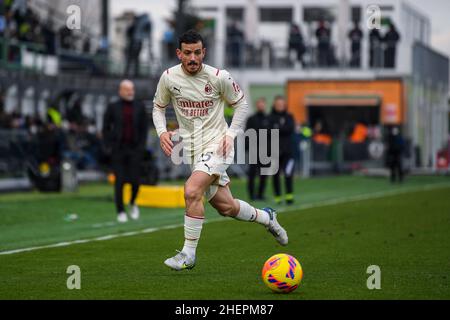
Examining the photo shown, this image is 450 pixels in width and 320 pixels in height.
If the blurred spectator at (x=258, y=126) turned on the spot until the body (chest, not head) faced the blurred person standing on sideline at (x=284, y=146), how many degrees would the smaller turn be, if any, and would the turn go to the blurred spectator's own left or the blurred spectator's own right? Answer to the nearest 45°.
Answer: approximately 45° to the blurred spectator's own left

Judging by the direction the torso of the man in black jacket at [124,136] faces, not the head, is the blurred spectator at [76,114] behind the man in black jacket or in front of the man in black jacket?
behind

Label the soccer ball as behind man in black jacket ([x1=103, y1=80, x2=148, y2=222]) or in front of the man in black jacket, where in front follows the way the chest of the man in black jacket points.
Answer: in front

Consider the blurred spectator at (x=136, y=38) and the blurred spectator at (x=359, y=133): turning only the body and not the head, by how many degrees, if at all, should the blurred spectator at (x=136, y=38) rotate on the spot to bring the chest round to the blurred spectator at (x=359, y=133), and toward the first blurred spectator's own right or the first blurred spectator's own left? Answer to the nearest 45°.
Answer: approximately 45° to the first blurred spectator's own left

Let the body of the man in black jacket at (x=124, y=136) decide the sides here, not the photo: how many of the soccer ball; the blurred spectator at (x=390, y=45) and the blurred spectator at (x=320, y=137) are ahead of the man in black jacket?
1
